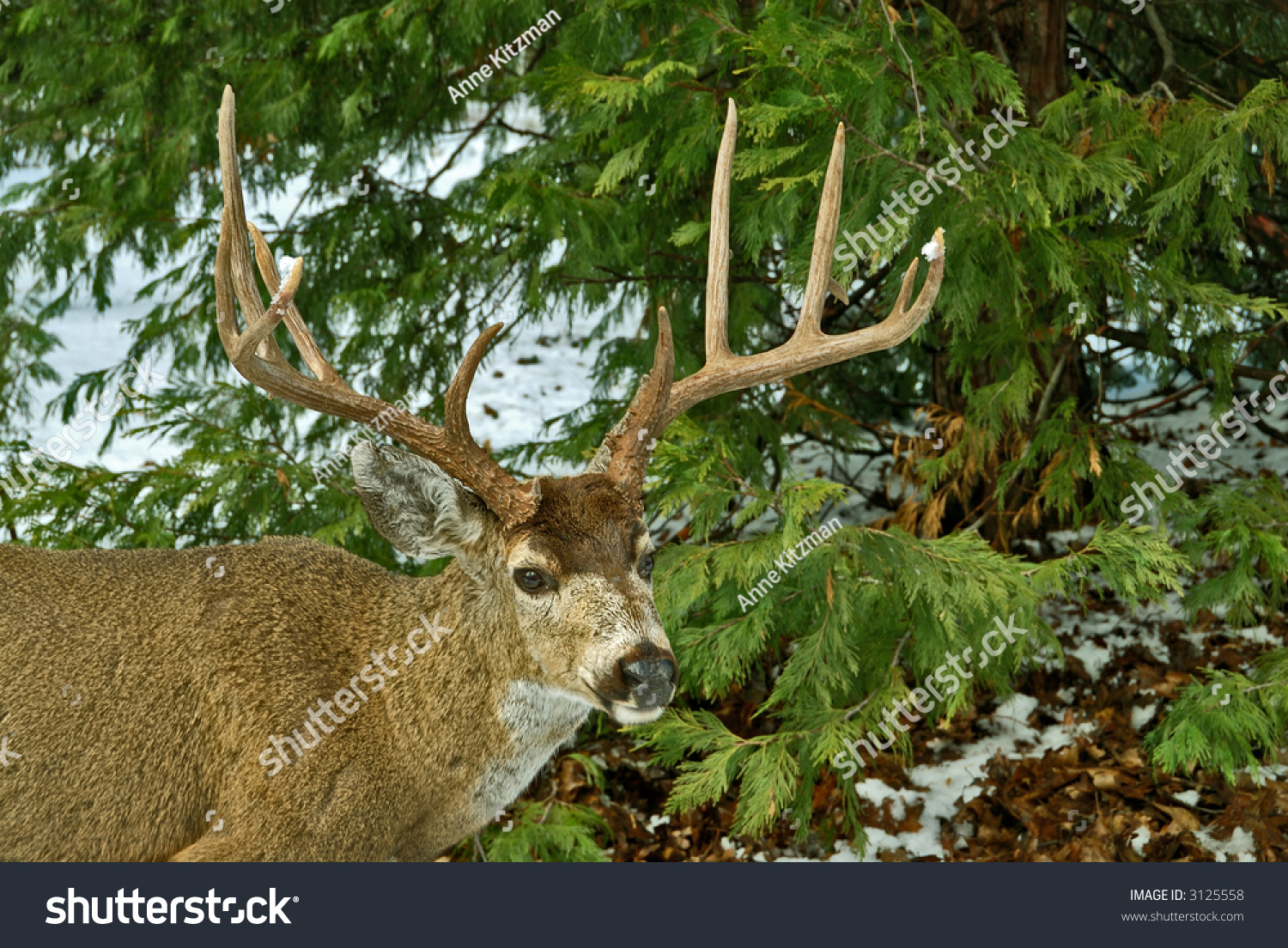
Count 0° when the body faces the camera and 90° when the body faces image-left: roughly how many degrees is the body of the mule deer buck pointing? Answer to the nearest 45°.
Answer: approximately 270°
